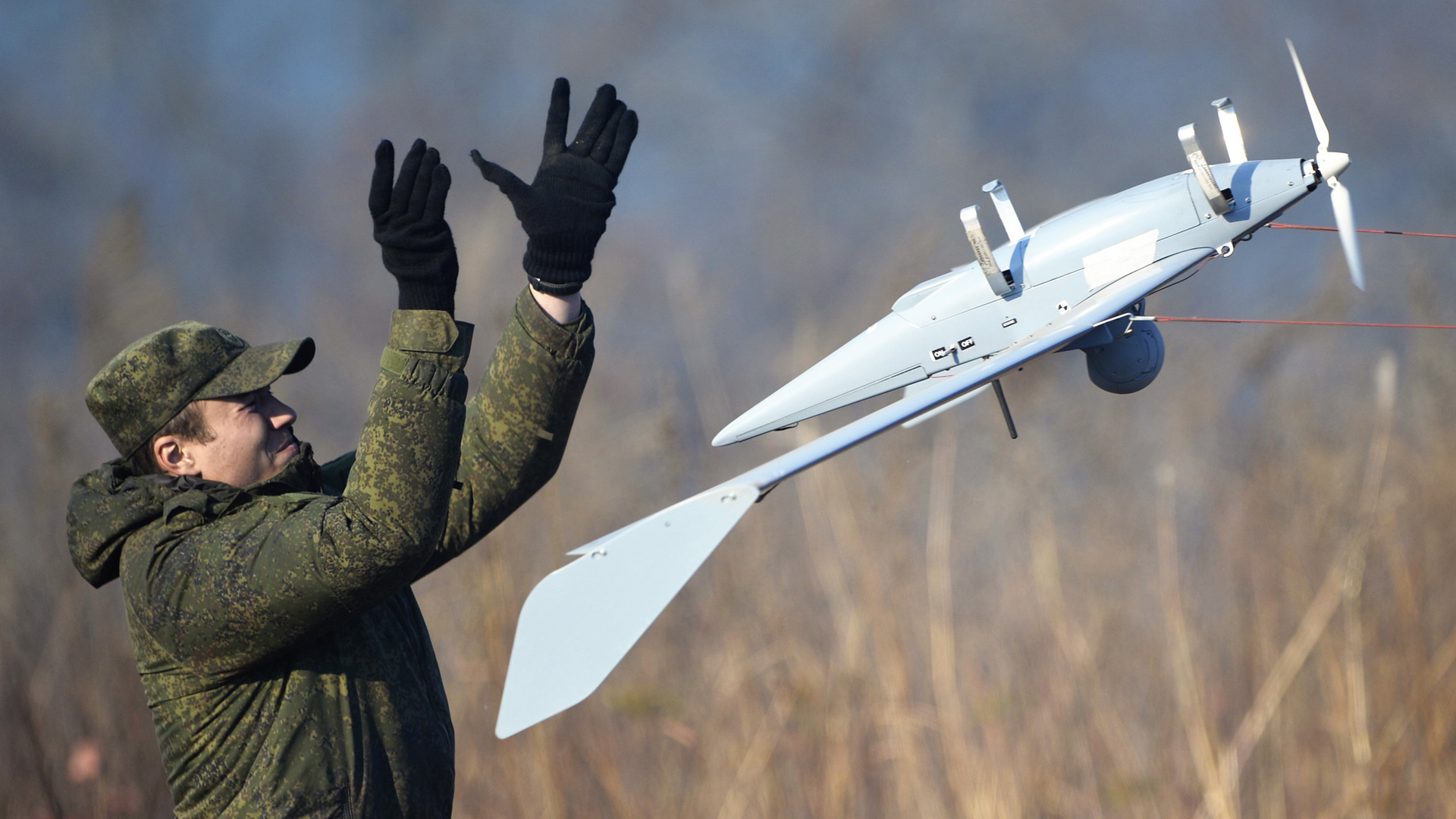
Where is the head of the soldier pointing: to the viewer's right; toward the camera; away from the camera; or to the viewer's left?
to the viewer's right

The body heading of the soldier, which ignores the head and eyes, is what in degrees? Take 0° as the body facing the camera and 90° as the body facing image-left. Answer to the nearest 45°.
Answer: approximately 270°
